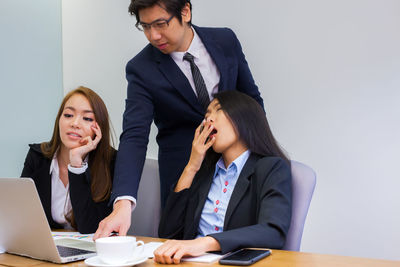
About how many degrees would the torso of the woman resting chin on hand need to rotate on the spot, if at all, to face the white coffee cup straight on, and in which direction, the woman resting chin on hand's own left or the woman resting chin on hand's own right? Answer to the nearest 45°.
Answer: approximately 45° to the woman resting chin on hand's own left

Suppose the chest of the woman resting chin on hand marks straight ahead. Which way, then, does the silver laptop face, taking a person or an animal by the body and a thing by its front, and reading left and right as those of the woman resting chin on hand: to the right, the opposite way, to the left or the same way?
the opposite way

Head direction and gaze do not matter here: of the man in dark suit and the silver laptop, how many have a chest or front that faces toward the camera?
1

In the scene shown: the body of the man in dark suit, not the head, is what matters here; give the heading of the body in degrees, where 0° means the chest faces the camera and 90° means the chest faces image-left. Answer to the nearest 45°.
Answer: approximately 0°

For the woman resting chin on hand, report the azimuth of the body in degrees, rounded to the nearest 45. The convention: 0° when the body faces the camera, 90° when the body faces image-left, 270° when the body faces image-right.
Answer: approximately 45°

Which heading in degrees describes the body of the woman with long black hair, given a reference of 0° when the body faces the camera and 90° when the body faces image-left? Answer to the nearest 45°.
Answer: approximately 45°

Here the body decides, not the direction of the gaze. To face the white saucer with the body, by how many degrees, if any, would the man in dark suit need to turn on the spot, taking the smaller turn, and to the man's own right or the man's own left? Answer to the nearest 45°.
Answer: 0° — they already face it
